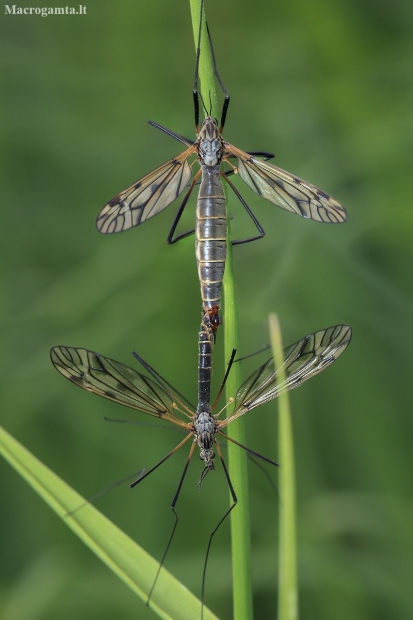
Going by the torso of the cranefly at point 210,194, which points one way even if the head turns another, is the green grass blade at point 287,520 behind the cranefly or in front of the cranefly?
behind

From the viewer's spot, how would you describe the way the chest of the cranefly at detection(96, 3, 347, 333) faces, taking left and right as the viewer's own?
facing away from the viewer
